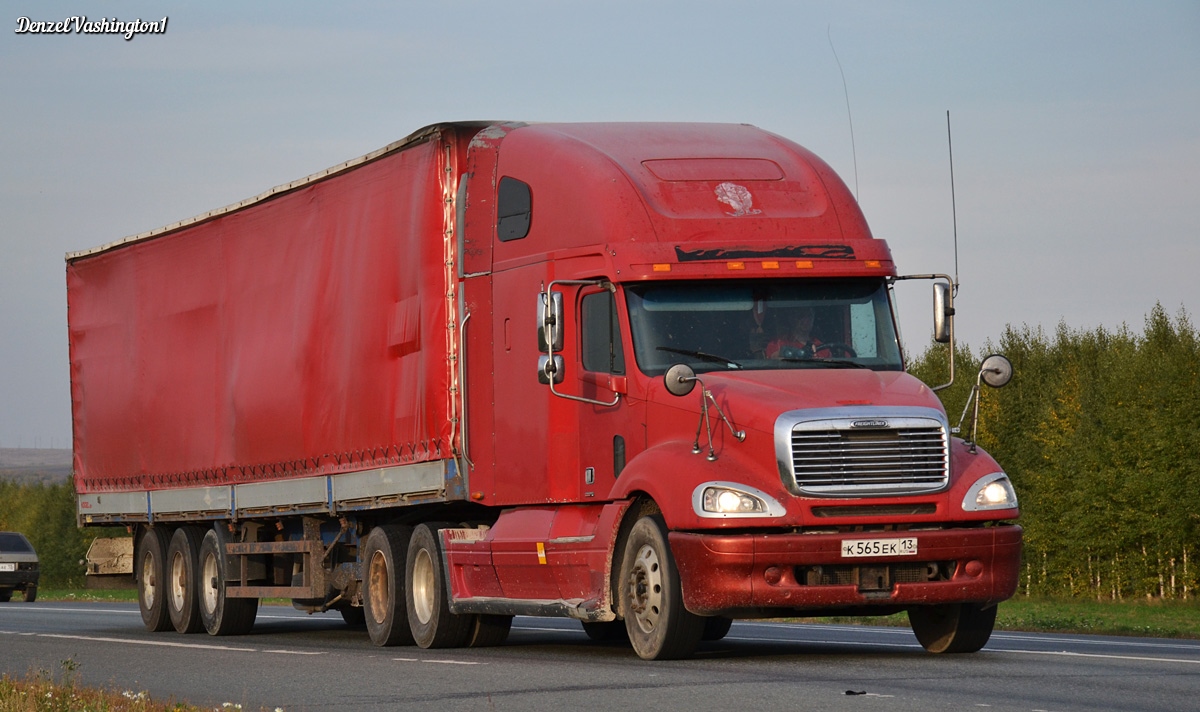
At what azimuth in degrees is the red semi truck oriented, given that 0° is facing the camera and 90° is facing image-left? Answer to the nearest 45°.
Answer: approximately 315°

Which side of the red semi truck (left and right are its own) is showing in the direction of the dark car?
back
